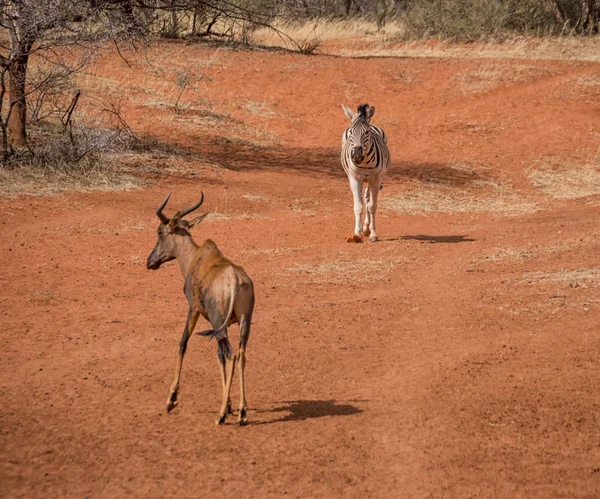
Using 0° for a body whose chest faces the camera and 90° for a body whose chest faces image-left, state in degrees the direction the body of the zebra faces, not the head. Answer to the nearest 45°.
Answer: approximately 0°

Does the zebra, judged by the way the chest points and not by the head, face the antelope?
yes

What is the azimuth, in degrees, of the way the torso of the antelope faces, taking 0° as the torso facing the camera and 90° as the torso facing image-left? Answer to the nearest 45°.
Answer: approximately 135°

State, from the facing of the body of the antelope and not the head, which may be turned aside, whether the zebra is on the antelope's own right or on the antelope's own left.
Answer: on the antelope's own right

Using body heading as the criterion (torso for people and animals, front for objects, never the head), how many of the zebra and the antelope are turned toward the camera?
1
